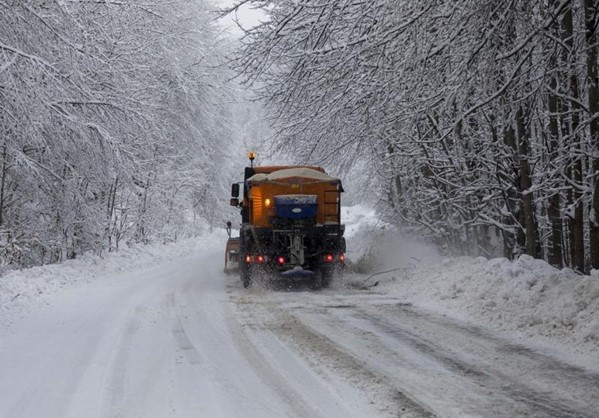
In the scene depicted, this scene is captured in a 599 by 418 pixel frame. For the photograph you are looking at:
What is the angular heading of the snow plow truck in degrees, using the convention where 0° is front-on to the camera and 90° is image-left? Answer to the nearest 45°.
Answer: approximately 180°
